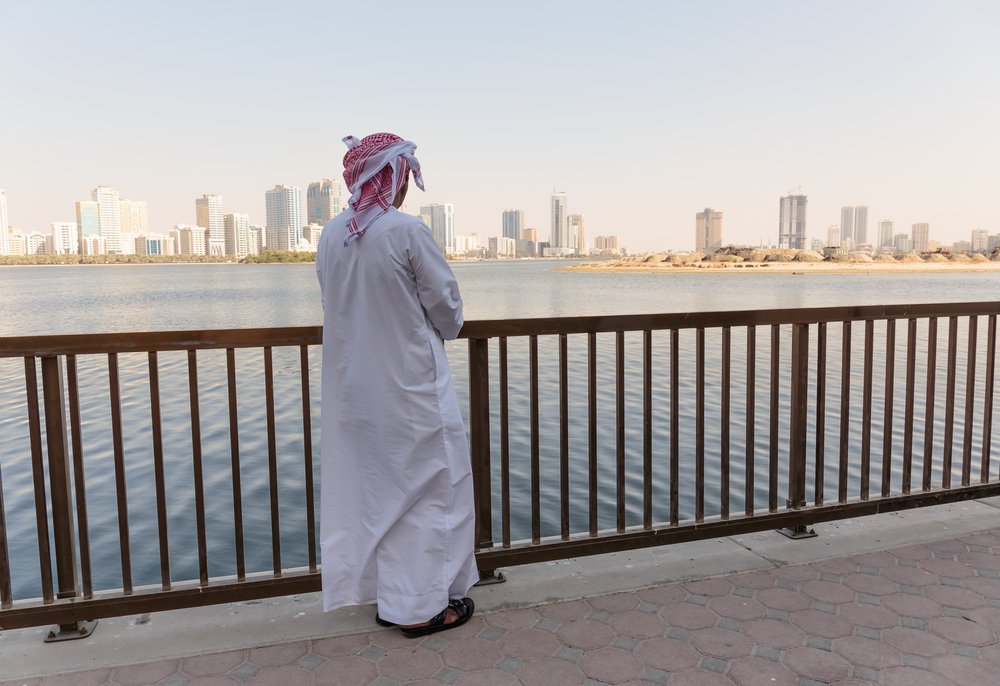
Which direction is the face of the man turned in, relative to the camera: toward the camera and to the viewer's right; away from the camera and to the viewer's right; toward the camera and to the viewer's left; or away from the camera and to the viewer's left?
away from the camera and to the viewer's right

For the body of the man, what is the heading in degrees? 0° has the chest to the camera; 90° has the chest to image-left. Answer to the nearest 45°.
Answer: approximately 225°
